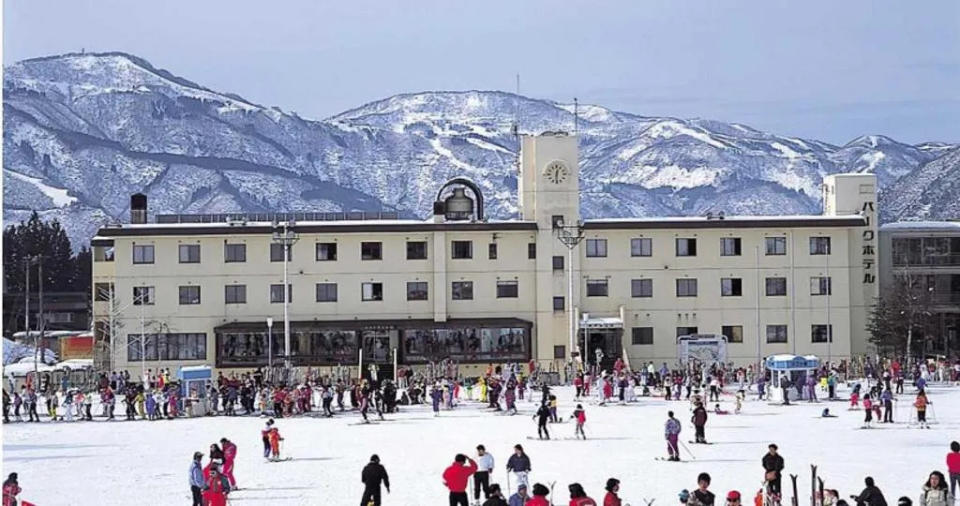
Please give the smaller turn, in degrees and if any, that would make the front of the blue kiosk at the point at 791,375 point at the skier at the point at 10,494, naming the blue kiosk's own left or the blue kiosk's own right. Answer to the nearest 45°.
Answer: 0° — it already faces them

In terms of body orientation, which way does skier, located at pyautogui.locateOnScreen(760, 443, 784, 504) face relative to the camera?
toward the camera

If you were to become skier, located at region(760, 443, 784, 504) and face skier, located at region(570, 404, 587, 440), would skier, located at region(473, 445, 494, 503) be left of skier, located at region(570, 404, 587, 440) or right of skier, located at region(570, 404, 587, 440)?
left

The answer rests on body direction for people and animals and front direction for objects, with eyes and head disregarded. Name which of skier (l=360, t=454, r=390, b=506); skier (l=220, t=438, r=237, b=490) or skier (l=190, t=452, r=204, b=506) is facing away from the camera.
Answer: skier (l=360, t=454, r=390, b=506)

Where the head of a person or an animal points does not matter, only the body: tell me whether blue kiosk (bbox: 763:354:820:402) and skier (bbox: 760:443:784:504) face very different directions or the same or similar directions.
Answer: same or similar directions

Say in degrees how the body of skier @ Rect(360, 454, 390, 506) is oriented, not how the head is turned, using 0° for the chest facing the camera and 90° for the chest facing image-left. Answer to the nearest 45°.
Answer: approximately 180°

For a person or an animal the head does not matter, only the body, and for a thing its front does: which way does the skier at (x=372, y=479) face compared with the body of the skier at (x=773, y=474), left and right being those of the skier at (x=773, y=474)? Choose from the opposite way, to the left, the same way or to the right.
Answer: the opposite way

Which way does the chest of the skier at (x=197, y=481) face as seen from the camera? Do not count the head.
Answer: to the viewer's right

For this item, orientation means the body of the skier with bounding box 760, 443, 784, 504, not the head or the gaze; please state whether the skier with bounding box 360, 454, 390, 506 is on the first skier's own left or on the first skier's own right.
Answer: on the first skier's own right
